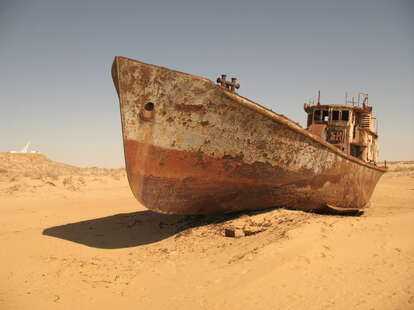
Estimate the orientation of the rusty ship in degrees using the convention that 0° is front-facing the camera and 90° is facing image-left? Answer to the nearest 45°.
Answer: approximately 45°
